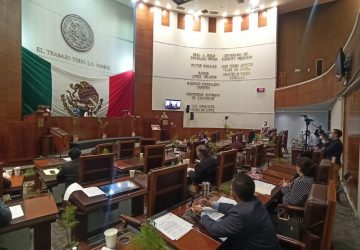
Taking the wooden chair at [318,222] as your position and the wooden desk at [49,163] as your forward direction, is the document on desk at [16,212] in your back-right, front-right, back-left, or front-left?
front-left

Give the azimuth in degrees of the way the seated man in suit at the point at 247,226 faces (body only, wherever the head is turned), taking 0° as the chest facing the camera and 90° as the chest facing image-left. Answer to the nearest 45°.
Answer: approximately 135°

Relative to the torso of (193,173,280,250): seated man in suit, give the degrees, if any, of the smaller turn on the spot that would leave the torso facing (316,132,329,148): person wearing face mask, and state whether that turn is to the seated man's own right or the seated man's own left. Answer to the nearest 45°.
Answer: approximately 45° to the seated man's own right

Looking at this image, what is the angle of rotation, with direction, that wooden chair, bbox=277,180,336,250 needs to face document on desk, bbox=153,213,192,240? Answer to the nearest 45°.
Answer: approximately 45° to its left

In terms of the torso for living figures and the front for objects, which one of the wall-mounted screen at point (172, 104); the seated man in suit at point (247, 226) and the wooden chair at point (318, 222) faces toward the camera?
the wall-mounted screen

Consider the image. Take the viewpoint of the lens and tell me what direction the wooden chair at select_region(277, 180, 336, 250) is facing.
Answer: facing to the left of the viewer

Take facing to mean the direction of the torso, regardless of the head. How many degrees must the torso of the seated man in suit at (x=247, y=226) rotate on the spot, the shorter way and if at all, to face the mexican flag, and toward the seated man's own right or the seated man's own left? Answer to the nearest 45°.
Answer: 0° — they already face it

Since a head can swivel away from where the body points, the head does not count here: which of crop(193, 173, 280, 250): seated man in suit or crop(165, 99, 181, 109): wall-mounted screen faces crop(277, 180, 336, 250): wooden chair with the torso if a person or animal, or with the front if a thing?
the wall-mounted screen

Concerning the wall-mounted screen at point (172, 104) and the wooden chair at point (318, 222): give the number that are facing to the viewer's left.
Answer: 1

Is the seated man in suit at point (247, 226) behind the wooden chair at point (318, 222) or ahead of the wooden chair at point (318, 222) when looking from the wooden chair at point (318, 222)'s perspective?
ahead

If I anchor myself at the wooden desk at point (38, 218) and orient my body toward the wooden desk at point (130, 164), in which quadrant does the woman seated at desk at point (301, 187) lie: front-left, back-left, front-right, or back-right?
front-right

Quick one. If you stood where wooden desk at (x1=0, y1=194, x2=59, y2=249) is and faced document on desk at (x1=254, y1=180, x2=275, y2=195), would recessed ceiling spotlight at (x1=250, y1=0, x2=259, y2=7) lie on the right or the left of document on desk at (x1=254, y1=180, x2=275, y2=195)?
left

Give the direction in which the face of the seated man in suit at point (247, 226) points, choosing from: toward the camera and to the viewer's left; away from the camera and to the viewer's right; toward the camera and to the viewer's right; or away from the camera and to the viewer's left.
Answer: away from the camera and to the viewer's left

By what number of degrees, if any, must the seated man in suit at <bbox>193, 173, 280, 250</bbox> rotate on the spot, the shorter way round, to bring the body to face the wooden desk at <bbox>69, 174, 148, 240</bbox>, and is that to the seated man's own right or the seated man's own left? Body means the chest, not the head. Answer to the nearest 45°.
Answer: approximately 45° to the seated man's own left

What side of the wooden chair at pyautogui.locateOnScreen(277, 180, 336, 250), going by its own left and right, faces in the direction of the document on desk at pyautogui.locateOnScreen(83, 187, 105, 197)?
front

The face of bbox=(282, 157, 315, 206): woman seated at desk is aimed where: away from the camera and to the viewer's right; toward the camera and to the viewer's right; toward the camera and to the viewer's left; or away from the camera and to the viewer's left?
away from the camera and to the viewer's left

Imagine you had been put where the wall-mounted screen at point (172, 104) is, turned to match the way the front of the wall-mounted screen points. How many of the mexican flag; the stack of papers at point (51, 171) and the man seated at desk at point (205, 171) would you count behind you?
0

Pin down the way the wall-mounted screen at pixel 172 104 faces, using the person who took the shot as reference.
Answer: facing the viewer
